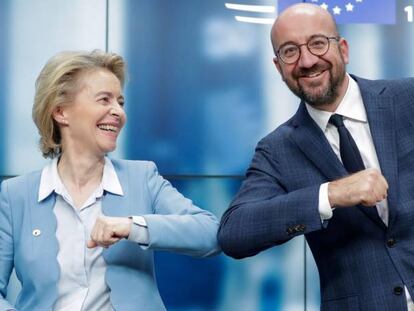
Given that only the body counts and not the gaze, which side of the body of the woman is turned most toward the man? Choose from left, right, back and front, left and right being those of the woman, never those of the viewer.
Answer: left

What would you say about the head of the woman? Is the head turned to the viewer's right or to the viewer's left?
to the viewer's right

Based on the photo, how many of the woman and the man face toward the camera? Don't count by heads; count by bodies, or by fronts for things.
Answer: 2

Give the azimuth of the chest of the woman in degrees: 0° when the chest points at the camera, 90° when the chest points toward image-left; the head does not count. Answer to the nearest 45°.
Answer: approximately 0°

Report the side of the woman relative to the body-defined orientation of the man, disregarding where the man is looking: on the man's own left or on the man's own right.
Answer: on the man's own right
